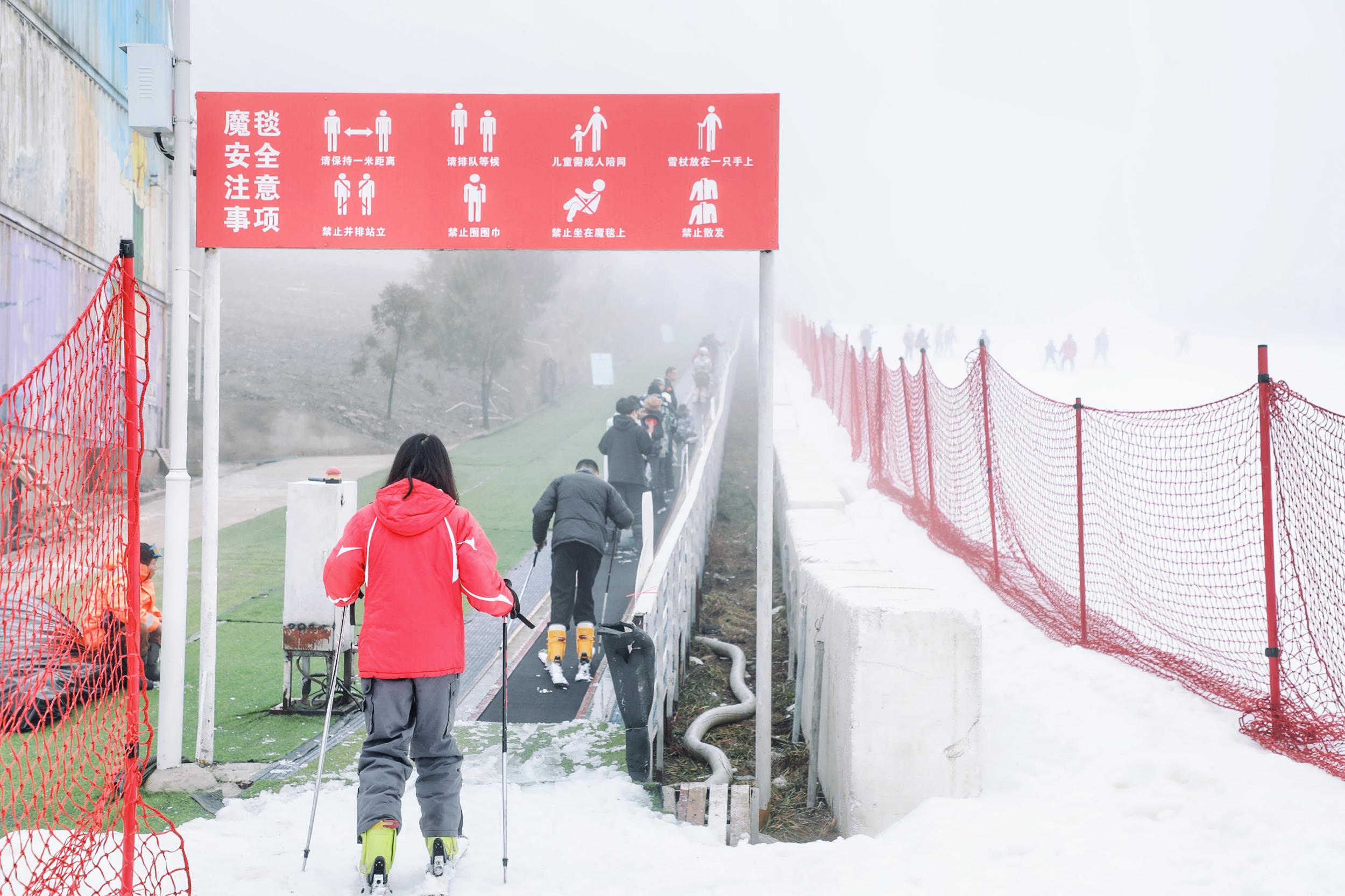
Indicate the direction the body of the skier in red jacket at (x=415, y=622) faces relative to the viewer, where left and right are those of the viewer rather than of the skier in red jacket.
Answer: facing away from the viewer

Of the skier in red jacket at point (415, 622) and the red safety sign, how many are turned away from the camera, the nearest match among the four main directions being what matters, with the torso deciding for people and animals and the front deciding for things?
1

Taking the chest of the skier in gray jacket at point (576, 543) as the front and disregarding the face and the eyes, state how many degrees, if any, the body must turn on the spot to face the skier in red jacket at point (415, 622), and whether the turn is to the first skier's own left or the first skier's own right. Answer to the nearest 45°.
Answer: approximately 180°

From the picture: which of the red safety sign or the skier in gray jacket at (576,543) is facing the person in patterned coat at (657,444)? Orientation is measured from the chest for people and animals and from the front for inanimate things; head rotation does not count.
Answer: the skier in gray jacket

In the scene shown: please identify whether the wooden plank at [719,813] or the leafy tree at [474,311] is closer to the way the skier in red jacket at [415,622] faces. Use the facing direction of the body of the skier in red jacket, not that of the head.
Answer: the leafy tree

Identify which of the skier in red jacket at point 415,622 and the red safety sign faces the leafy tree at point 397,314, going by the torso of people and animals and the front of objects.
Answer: the skier in red jacket

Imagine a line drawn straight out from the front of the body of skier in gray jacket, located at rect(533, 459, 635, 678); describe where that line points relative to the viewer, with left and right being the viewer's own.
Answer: facing away from the viewer

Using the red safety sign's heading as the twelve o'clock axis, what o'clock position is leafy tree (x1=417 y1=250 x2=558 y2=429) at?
The leafy tree is roughly at 6 o'clock from the red safety sign.

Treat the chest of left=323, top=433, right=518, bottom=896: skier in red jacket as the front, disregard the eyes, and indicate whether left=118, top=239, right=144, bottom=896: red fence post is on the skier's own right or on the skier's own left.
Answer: on the skier's own left

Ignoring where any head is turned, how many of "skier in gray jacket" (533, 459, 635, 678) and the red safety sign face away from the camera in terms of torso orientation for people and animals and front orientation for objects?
1
